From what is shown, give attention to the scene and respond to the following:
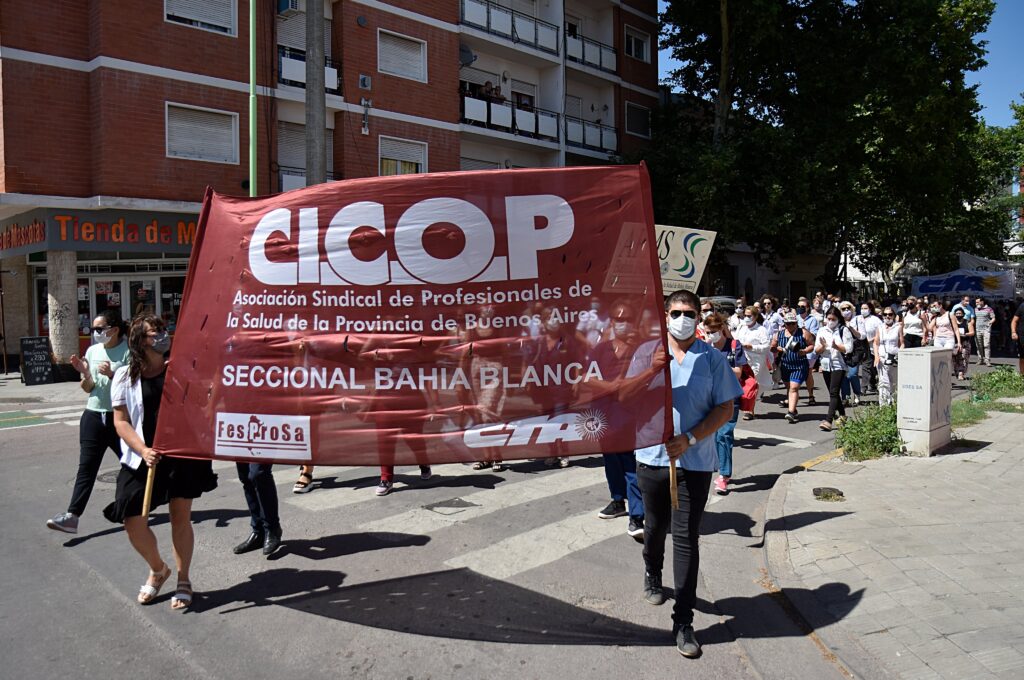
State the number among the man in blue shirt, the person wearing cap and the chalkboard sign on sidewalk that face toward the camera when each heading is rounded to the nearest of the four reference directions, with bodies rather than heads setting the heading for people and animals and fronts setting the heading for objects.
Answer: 3

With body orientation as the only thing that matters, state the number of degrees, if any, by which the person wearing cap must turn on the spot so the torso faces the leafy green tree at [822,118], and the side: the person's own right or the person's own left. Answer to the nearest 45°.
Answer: approximately 180°

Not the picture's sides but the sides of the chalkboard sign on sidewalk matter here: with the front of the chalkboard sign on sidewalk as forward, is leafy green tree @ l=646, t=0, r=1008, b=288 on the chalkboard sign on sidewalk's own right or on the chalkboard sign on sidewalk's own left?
on the chalkboard sign on sidewalk's own left

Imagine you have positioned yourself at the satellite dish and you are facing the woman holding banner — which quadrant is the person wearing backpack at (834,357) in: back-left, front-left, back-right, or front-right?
front-left

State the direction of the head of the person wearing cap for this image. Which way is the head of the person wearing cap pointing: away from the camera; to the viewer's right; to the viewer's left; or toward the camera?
toward the camera

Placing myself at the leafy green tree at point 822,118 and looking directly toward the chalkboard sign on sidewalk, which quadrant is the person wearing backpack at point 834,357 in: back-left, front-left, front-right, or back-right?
front-left

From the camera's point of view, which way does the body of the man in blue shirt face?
toward the camera

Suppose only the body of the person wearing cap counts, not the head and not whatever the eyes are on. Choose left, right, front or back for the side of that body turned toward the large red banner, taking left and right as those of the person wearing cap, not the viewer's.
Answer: front

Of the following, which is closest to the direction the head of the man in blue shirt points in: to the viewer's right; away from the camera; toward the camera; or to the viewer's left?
toward the camera

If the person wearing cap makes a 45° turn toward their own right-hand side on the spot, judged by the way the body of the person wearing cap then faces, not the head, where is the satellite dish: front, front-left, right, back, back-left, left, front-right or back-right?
right

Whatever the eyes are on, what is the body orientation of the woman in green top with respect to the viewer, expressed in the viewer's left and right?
facing the viewer and to the left of the viewer

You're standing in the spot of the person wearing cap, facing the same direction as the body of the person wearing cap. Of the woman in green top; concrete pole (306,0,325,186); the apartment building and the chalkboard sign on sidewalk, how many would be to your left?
0

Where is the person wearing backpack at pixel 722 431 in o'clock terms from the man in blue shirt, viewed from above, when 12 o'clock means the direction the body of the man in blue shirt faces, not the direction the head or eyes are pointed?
The person wearing backpack is roughly at 6 o'clock from the man in blue shirt.

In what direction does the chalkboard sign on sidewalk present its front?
toward the camera
